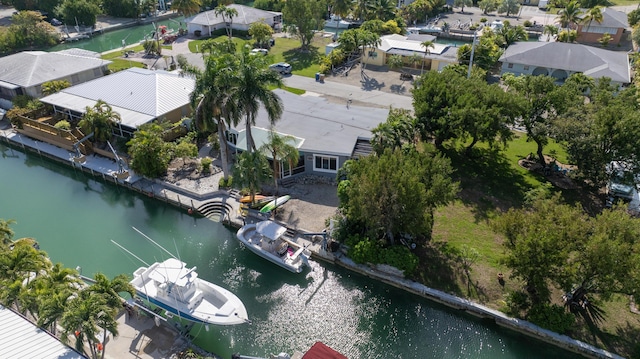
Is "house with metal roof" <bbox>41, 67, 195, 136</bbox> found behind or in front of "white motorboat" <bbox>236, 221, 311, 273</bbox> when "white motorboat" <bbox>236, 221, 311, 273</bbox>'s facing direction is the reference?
in front

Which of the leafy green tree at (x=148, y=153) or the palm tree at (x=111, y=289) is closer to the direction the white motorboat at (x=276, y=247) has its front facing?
the leafy green tree

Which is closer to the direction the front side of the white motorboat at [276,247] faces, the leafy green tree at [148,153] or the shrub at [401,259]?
the leafy green tree

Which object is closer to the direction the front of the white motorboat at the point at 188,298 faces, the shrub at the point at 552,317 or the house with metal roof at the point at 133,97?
the shrub

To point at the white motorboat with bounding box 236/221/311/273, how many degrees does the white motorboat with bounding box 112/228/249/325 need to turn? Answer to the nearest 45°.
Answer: approximately 90° to its left

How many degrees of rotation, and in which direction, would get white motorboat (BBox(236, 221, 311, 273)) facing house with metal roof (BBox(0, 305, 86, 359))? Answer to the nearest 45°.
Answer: approximately 90° to its left

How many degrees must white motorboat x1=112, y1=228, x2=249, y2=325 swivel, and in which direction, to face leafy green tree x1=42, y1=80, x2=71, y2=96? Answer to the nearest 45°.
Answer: approximately 135° to its left

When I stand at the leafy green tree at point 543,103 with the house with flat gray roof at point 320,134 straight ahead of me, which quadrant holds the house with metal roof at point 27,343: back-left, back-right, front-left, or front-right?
front-left

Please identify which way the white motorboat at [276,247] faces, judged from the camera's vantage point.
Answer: facing away from the viewer and to the left of the viewer

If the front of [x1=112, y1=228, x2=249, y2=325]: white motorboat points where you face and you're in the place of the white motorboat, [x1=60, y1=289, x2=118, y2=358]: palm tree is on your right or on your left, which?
on your right

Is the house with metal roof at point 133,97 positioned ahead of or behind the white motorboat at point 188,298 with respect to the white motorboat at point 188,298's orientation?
behind

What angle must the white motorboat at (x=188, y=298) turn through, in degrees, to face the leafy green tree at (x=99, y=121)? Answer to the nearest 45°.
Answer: approximately 135° to its left

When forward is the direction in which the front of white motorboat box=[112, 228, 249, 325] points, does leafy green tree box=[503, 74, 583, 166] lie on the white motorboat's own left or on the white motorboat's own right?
on the white motorboat's own left

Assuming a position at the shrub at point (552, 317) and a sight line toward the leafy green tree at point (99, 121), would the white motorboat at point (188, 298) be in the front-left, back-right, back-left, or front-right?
front-left

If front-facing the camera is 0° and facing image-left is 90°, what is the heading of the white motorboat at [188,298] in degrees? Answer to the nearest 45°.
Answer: approximately 315°

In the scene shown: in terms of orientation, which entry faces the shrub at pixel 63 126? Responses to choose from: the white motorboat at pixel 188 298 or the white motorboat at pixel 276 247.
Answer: the white motorboat at pixel 276 247

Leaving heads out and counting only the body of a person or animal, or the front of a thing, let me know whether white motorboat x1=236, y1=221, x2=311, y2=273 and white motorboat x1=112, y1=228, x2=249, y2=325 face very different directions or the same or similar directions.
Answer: very different directions
